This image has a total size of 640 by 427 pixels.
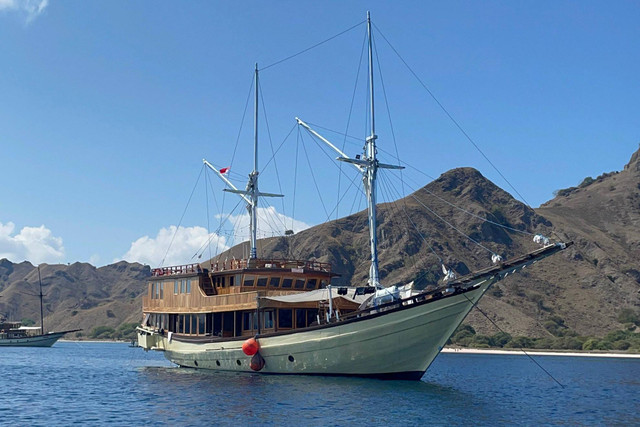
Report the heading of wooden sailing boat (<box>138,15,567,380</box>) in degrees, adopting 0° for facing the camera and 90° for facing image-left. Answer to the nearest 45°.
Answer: approximately 315°
